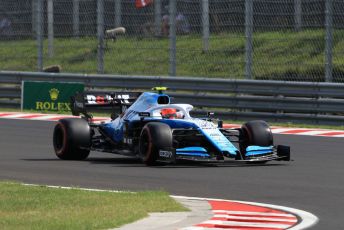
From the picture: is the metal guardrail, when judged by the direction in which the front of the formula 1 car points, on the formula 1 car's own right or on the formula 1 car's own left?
on the formula 1 car's own left

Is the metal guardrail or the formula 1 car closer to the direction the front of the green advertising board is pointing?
the formula 1 car

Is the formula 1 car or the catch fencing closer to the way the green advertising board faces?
the formula 1 car

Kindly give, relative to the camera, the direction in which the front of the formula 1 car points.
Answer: facing the viewer and to the right of the viewer

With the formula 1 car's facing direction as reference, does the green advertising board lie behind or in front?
behind

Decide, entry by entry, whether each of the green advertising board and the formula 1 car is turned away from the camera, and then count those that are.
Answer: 0

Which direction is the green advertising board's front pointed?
toward the camera
